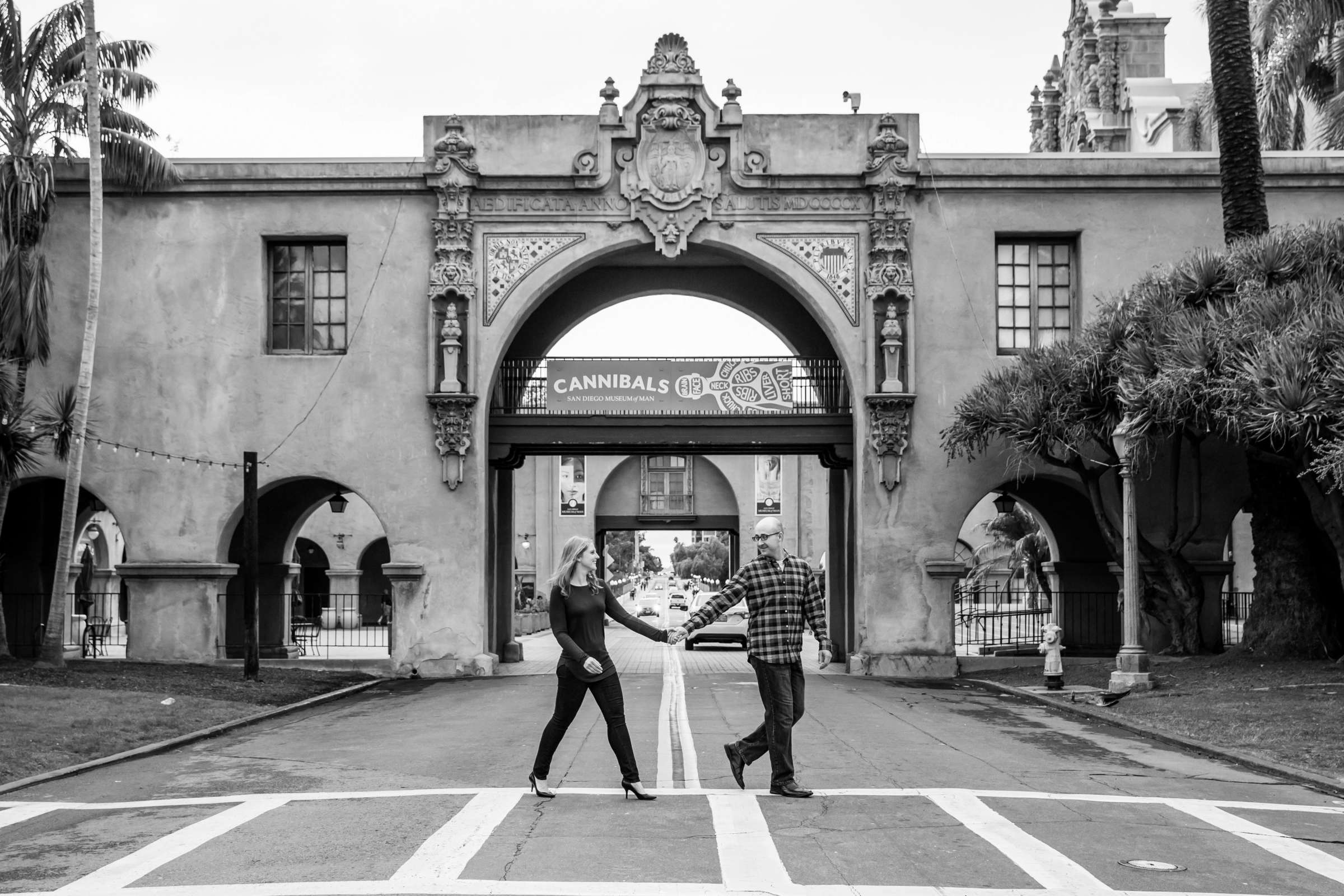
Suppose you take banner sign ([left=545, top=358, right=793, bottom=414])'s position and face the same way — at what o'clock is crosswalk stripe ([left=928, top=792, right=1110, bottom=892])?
The crosswalk stripe is roughly at 12 o'clock from the banner sign.

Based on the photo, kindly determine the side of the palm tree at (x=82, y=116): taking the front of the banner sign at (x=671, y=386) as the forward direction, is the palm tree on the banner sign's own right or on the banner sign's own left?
on the banner sign's own right

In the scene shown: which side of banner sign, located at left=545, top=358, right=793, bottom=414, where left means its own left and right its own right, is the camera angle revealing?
front

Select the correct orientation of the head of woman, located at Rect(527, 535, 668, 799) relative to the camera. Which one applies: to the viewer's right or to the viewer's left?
to the viewer's right

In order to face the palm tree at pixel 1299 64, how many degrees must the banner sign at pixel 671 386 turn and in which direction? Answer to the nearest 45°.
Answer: approximately 90° to its left
